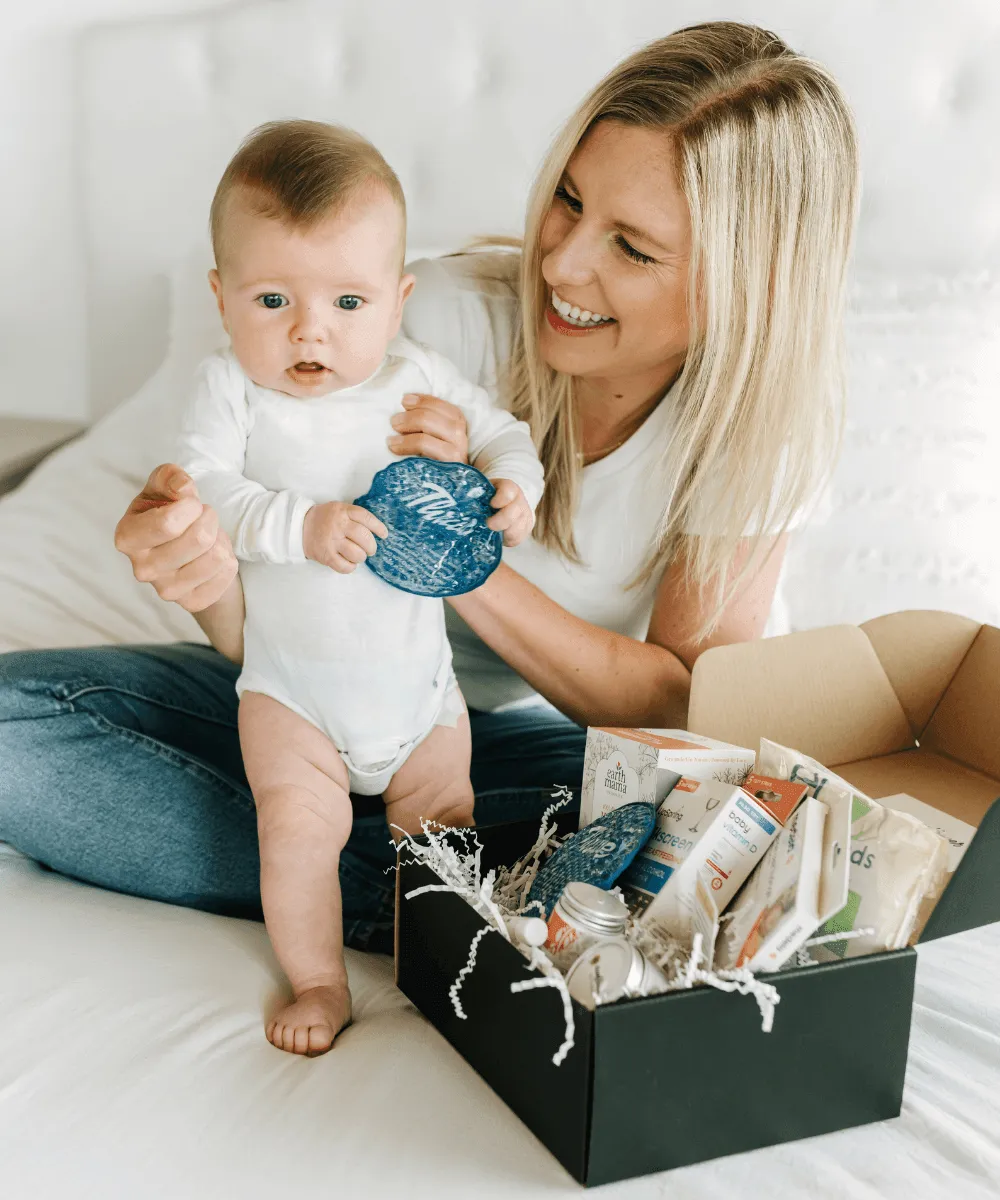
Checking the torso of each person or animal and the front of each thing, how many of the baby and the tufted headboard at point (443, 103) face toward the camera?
2

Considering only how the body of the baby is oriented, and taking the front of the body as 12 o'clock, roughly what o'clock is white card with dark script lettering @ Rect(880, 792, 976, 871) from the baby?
The white card with dark script lettering is roughly at 9 o'clock from the baby.

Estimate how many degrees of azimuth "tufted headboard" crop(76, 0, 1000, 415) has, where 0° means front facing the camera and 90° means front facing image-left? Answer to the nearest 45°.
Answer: approximately 0°
